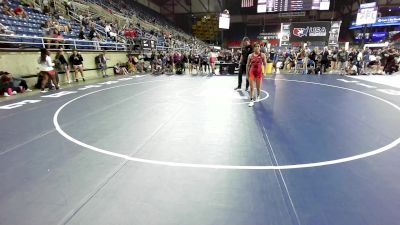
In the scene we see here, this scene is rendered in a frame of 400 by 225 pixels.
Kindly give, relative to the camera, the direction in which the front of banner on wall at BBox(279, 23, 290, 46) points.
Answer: facing the viewer

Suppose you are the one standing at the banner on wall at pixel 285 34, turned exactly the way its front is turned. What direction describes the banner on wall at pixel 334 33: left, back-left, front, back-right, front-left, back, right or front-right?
left

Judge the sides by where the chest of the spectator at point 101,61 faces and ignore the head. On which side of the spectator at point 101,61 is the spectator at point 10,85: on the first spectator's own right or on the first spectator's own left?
on the first spectator's own right

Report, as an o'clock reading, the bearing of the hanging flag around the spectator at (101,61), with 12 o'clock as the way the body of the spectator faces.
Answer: The hanging flag is roughly at 11 o'clock from the spectator.

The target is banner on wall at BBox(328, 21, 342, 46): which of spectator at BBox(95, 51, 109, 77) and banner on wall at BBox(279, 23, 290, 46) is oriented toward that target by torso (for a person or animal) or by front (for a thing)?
the spectator

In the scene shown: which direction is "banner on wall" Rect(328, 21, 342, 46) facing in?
toward the camera

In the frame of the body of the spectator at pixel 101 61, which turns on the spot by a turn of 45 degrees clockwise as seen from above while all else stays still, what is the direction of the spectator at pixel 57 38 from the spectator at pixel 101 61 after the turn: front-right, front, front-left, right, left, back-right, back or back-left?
right

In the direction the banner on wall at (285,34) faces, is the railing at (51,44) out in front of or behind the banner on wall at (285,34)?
in front

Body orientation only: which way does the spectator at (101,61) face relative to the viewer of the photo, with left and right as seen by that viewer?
facing to the right of the viewer

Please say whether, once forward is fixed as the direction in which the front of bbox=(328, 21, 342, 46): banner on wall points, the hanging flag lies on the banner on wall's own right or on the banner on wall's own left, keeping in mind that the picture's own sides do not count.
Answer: on the banner on wall's own right

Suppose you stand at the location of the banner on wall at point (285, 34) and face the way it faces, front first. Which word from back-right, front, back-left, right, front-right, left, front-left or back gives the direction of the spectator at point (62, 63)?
front-right

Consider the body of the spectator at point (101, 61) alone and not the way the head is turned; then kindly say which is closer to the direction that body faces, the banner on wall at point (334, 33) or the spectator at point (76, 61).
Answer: the banner on wall
